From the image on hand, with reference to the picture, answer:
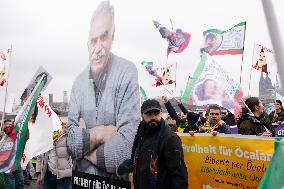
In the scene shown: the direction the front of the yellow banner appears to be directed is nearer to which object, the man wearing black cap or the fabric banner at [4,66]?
the man wearing black cap

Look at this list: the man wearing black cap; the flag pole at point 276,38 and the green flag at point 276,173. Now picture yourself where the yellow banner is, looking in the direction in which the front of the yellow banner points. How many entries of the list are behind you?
0

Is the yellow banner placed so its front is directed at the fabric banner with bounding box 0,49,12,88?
no

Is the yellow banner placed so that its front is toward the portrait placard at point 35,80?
no

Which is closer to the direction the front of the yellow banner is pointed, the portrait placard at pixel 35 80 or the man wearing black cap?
the man wearing black cap

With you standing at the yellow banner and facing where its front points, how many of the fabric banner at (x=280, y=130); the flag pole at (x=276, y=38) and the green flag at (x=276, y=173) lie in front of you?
2

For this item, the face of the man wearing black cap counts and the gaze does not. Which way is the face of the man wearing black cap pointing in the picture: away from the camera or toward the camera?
toward the camera

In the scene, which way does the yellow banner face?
toward the camera

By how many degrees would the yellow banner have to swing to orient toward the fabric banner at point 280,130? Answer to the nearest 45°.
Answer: approximately 180°

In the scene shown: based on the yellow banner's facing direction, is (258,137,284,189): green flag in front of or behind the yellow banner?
in front

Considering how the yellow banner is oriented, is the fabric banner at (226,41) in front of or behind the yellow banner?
behind
